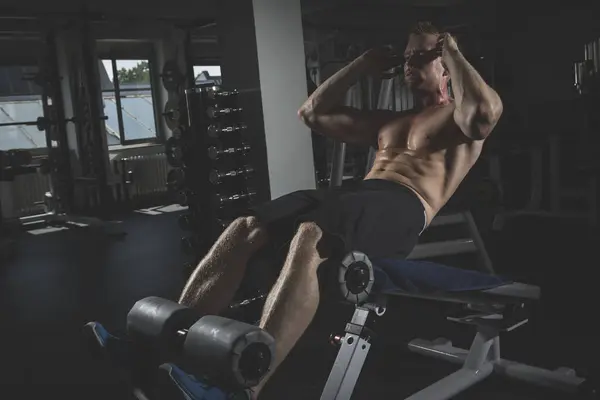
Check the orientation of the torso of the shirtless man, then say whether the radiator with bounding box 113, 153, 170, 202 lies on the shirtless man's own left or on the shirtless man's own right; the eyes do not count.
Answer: on the shirtless man's own right

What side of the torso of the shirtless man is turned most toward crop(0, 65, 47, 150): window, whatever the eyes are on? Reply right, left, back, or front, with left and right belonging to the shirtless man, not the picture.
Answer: right

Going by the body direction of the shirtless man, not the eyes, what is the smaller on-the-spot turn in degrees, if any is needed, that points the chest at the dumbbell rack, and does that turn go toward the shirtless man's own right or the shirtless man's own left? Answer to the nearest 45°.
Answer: approximately 90° to the shirtless man's own right

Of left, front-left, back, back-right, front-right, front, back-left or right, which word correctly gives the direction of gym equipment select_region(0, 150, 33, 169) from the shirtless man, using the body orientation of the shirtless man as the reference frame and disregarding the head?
right

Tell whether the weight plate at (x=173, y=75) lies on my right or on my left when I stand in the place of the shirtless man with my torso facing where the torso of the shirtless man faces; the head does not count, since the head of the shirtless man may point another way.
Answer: on my right

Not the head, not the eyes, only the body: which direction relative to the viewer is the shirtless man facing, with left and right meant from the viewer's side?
facing the viewer and to the left of the viewer

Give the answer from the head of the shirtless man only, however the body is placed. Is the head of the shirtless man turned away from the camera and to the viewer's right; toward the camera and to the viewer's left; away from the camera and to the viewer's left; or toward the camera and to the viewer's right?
toward the camera and to the viewer's left

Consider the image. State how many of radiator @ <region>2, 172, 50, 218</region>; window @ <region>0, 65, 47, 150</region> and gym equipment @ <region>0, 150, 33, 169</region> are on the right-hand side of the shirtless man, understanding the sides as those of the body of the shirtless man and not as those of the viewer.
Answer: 3

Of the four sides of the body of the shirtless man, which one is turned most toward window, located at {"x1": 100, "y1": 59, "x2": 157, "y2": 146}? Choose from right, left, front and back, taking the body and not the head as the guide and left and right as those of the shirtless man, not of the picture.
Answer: right
